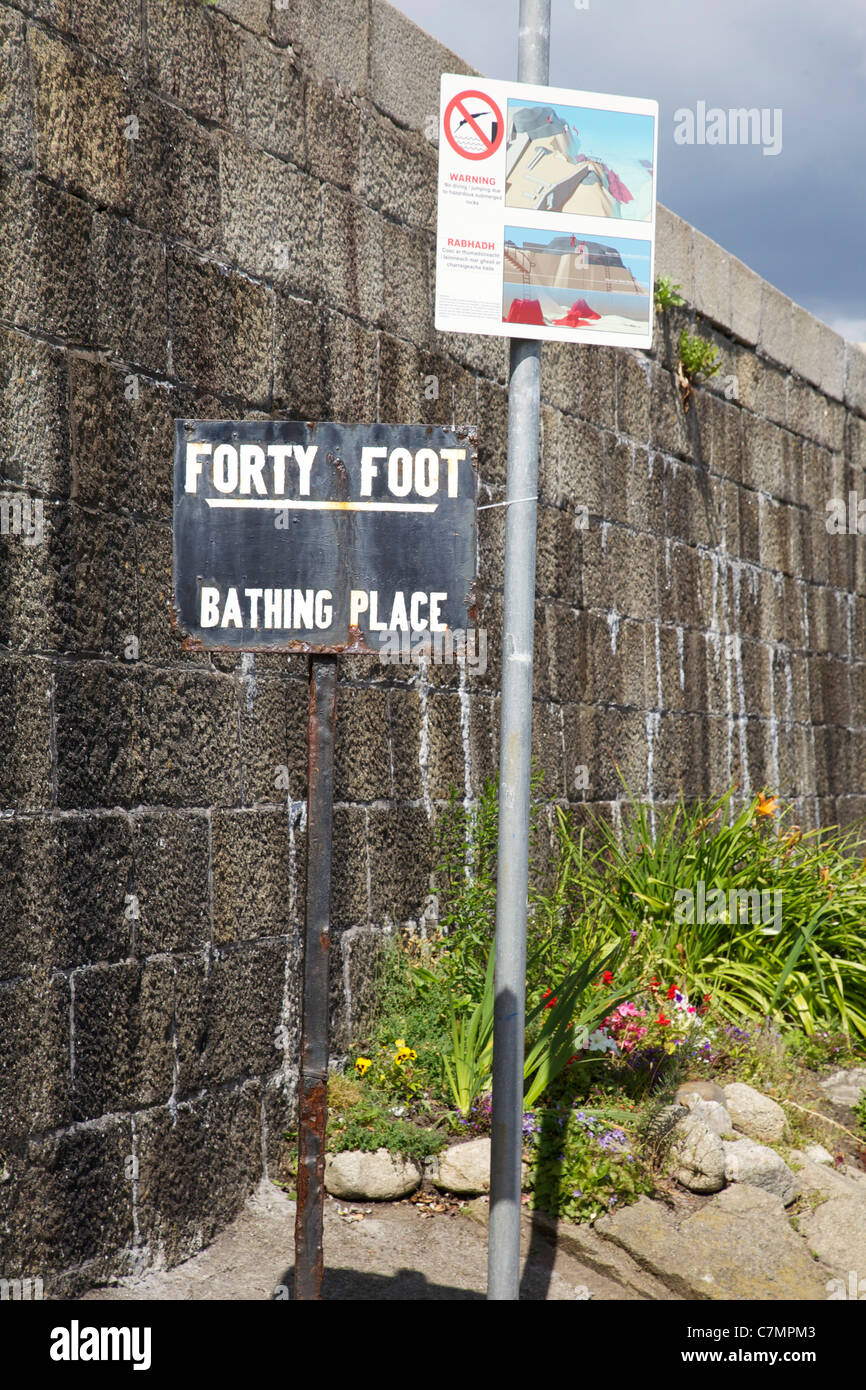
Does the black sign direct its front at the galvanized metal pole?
no

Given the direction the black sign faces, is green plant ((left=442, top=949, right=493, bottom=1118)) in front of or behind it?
behind

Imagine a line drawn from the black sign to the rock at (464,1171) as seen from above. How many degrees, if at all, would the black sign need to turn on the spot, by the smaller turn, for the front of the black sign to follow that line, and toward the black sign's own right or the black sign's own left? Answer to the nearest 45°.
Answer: approximately 180°

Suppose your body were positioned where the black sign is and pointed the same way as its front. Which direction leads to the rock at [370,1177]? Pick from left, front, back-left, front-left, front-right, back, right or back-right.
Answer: back

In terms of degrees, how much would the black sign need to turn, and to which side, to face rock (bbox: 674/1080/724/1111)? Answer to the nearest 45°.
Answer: approximately 135° to its left

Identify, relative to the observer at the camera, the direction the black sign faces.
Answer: facing the viewer

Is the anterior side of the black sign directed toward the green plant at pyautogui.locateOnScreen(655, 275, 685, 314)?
no

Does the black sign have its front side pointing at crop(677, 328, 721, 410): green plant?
no

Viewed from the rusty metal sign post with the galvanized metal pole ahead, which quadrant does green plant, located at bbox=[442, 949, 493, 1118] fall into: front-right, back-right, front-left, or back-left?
front-left

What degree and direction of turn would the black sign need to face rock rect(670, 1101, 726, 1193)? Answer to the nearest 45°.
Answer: approximately 135° to its left
